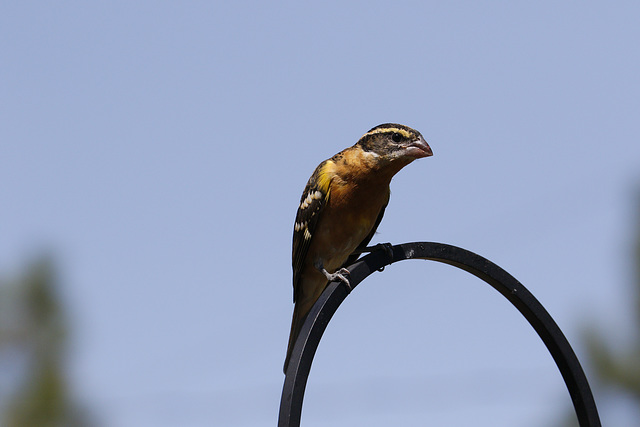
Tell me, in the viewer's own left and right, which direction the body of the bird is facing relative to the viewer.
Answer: facing the viewer and to the right of the viewer
